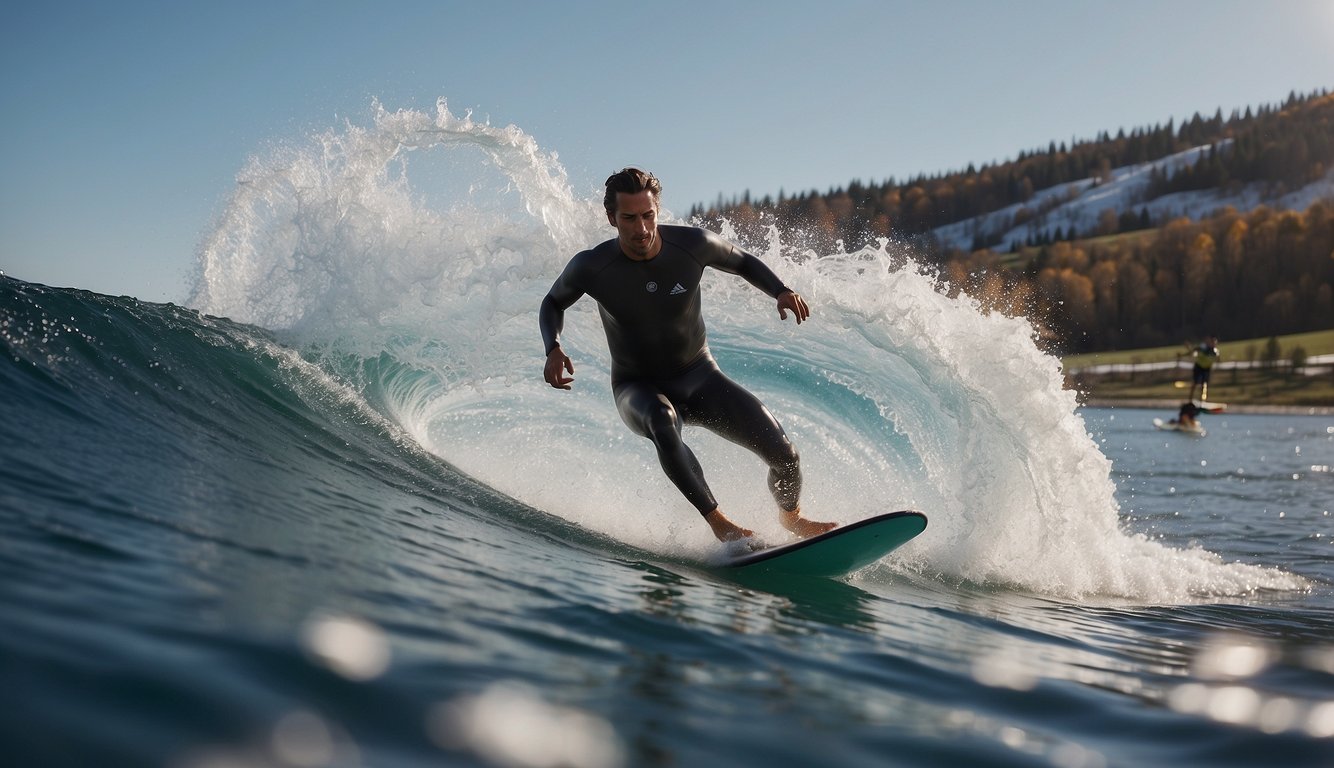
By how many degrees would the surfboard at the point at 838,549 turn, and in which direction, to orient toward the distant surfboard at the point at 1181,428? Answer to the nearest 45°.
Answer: approximately 90° to its left

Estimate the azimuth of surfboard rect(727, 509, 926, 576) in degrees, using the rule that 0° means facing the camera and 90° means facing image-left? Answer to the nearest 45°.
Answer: approximately 270°

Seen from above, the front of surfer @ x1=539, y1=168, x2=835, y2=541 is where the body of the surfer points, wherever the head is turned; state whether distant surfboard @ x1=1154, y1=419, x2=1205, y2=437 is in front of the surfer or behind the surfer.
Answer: behind

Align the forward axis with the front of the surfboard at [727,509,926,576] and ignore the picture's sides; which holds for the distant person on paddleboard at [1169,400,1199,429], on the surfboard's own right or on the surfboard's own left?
on the surfboard's own left

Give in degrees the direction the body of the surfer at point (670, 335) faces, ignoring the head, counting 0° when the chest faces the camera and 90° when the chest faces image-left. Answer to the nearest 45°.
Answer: approximately 0°
